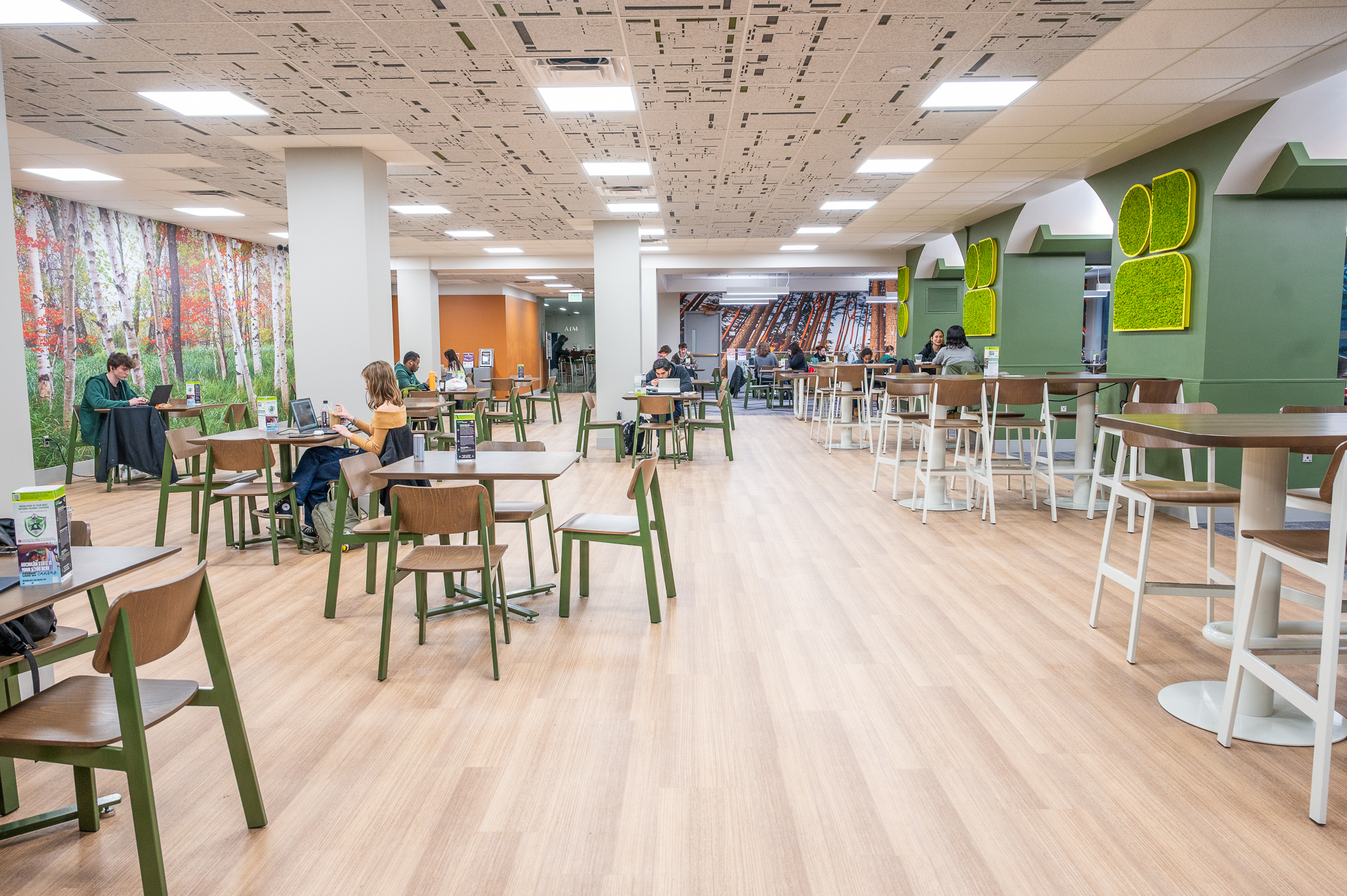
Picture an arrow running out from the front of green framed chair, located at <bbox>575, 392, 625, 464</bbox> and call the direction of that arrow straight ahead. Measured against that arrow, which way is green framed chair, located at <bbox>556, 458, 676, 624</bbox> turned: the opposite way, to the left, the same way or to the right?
the opposite way

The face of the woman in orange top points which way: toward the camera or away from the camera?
away from the camera

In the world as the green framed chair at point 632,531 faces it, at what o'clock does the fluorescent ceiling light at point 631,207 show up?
The fluorescent ceiling light is roughly at 3 o'clock from the green framed chair.

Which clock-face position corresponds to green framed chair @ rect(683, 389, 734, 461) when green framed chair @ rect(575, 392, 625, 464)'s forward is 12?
green framed chair @ rect(683, 389, 734, 461) is roughly at 12 o'clock from green framed chair @ rect(575, 392, 625, 464).

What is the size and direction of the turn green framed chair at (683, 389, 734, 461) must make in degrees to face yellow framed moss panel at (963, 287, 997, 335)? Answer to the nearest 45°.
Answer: approximately 135° to its right

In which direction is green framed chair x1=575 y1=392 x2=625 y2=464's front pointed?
to the viewer's right

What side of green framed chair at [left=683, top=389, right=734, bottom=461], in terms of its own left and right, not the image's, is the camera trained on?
left

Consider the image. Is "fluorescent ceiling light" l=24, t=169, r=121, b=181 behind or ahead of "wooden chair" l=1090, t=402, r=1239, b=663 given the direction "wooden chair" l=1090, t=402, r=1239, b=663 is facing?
behind

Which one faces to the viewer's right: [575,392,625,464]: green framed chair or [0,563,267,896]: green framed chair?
[575,392,625,464]: green framed chair

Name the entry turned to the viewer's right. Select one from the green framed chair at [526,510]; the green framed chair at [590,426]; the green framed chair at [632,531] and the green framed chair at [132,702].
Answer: the green framed chair at [590,426]

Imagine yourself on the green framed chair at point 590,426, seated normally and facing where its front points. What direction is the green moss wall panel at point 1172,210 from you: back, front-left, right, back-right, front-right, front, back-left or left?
front-right

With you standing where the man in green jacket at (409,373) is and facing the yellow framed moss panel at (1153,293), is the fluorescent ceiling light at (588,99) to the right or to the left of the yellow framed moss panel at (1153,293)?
right

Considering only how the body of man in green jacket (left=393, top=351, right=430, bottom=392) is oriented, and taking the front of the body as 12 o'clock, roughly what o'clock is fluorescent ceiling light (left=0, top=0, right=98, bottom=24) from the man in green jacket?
The fluorescent ceiling light is roughly at 2 o'clock from the man in green jacket.

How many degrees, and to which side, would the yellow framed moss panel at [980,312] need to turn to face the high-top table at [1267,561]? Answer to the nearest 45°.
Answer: approximately 45° to its left

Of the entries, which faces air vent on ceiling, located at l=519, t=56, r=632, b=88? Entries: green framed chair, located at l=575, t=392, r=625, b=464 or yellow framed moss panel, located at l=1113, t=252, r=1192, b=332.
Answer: the yellow framed moss panel
